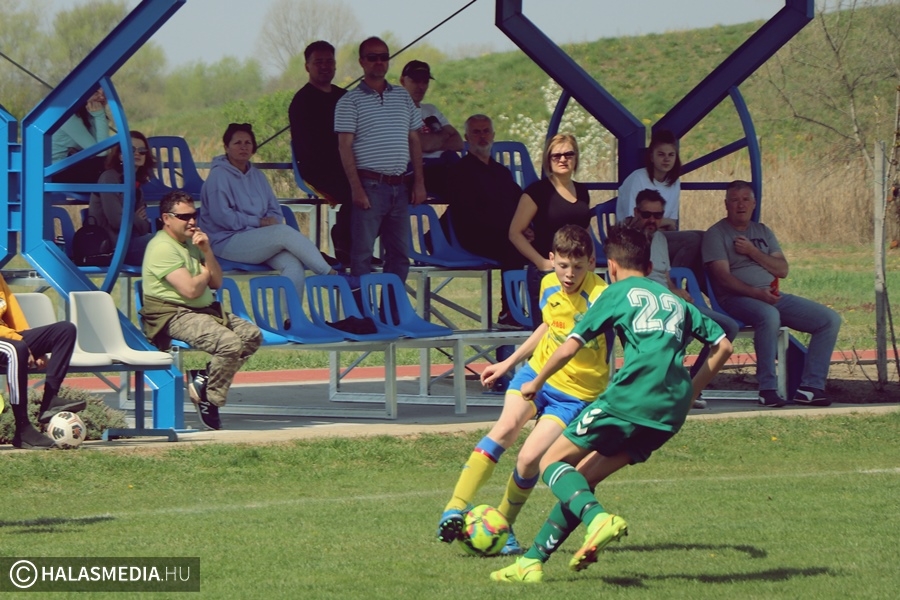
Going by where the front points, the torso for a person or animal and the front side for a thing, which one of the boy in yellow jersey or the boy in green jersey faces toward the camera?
the boy in yellow jersey

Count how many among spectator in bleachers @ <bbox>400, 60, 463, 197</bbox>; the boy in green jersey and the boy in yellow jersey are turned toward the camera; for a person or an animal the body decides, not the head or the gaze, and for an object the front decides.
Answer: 2

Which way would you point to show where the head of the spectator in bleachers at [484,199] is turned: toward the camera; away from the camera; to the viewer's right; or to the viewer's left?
toward the camera

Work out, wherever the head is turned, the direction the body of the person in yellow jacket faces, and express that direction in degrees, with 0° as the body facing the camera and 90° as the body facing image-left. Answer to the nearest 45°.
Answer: approximately 315°

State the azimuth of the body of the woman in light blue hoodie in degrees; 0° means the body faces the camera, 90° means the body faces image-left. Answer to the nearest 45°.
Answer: approximately 315°

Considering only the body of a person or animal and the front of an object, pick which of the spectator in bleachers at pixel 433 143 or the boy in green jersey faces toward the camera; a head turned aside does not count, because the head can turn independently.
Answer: the spectator in bleachers

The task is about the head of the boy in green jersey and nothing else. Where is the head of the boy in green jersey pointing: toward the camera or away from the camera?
away from the camera

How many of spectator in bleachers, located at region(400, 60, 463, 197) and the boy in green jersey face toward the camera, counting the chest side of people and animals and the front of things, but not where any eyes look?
1

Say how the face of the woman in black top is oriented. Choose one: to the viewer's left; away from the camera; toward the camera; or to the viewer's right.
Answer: toward the camera

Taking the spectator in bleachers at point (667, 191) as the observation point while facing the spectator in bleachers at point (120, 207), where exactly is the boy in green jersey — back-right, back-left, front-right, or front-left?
front-left

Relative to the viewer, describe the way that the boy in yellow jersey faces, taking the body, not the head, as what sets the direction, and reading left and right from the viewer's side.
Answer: facing the viewer

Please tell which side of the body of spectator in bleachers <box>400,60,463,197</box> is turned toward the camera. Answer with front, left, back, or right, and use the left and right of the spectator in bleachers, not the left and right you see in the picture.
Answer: front

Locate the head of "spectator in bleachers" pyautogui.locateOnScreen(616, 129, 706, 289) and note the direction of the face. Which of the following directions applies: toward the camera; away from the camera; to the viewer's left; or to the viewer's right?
toward the camera

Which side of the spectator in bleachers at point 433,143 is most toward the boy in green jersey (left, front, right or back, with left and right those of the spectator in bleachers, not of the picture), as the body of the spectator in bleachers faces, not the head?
front

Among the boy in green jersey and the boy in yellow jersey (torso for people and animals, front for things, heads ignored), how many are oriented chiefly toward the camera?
1
